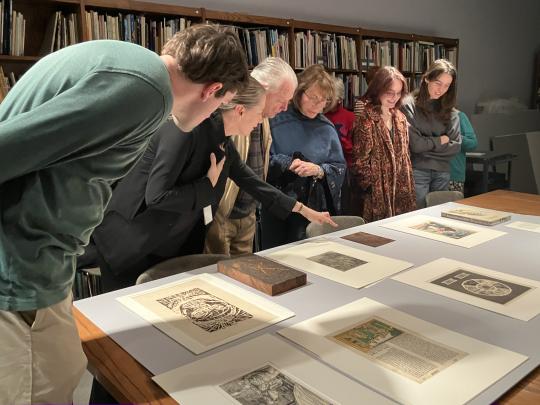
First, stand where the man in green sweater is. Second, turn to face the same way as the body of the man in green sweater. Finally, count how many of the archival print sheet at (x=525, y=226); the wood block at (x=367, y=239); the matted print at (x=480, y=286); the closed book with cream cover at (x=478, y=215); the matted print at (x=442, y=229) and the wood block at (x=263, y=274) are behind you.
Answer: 0

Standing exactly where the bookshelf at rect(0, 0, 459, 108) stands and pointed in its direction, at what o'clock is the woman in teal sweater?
The woman in teal sweater is roughly at 11 o'clock from the bookshelf.

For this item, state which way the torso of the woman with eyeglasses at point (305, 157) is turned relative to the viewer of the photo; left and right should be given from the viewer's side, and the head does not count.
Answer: facing the viewer

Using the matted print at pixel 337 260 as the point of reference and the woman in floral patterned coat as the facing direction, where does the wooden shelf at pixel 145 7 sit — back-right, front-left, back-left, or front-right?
front-left

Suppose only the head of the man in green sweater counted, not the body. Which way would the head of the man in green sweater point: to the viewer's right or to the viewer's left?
to the viewer's right

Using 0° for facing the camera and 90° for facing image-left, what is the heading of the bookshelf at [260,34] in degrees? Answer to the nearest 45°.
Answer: approximately 315°

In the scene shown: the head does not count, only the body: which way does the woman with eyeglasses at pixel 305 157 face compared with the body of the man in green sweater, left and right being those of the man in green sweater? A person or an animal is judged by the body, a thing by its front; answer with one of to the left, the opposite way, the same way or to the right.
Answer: to the right

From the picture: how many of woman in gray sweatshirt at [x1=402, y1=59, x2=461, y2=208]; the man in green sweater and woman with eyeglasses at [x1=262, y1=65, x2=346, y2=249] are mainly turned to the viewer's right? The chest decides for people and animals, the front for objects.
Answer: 1

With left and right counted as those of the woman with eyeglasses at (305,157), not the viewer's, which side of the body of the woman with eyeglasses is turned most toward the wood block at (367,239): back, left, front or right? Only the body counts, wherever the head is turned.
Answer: front

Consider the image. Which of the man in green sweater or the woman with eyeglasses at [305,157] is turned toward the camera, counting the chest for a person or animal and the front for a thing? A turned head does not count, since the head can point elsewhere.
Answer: the woman with eyeglasses

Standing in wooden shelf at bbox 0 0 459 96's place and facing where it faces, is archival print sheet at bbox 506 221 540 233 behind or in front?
in front

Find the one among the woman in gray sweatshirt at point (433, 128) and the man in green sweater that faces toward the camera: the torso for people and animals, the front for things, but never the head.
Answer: the woman in gray sweatshirt

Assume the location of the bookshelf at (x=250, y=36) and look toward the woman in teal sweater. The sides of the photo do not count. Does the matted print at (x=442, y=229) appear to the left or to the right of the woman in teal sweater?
right

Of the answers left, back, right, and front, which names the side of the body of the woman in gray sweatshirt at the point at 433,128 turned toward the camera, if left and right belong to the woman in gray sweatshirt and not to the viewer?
front

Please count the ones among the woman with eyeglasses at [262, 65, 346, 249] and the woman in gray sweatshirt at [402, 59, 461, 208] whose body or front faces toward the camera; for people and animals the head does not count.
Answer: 2
